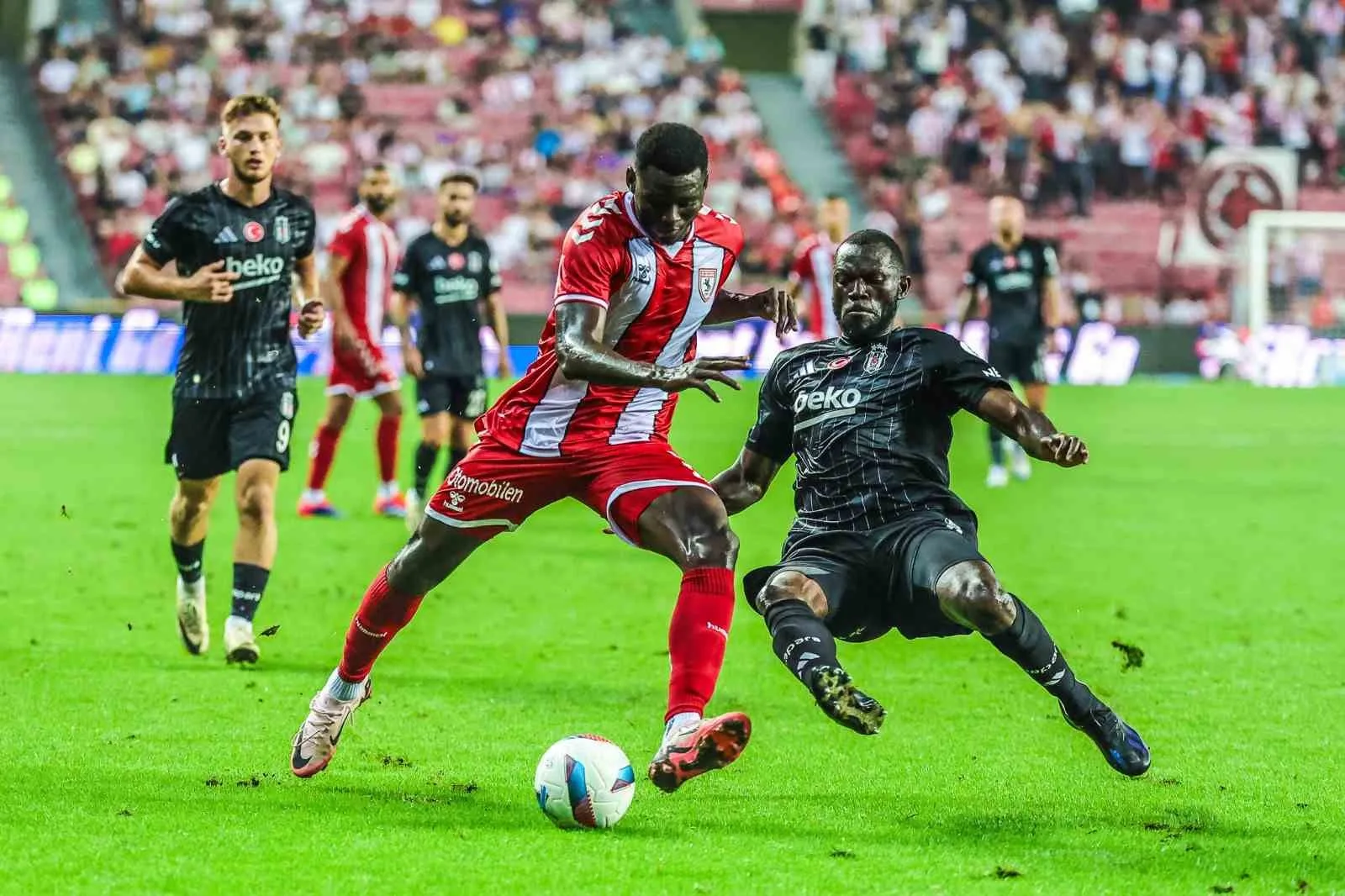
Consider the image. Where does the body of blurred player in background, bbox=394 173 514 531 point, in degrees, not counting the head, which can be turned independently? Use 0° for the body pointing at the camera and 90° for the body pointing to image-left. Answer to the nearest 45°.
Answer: approximately 0°

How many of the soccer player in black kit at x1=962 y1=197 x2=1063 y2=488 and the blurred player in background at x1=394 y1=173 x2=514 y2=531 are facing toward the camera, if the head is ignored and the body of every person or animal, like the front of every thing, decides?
2

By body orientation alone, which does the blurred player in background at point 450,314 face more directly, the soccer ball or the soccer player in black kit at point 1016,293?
the soccer ball

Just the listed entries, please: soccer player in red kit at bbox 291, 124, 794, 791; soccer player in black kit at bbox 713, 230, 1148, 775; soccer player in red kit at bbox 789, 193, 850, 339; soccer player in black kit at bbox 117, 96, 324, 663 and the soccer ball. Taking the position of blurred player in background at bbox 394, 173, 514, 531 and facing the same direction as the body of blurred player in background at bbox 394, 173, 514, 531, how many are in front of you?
4

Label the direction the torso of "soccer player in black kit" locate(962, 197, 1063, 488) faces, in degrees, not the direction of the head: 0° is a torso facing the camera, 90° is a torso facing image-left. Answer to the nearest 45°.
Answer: approximately 0°

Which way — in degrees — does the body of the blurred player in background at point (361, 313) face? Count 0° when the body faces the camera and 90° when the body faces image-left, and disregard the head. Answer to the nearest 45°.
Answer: approximately 315°

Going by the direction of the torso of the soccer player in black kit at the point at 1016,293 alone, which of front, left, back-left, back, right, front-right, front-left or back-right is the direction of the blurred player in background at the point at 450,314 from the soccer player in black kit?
front-right

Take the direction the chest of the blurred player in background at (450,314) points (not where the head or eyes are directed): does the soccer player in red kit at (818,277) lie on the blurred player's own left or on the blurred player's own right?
on the blurred player's own left

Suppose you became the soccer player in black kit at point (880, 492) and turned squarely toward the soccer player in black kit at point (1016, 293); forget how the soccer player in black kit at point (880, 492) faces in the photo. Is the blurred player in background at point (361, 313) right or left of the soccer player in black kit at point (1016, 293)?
left

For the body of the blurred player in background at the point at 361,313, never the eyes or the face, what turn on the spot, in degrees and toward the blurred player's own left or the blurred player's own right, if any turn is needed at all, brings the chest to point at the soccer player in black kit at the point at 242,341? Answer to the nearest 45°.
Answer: approximately 45° to the blurred player's own right
